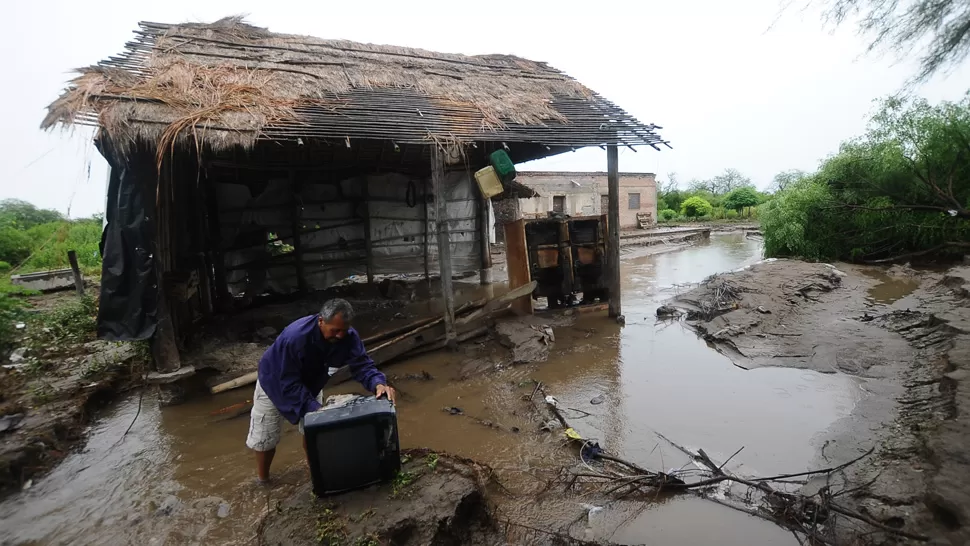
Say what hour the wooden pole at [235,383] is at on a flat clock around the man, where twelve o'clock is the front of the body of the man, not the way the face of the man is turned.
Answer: The wooden pole is roughly at 7 o'clock from the man.

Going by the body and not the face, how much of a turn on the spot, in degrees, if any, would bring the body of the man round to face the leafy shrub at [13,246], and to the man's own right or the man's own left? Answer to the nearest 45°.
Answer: approximately 180°

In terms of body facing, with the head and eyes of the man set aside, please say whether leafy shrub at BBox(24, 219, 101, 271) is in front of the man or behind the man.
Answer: behind

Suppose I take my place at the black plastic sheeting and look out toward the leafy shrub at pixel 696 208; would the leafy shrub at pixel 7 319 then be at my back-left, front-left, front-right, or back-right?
back-left

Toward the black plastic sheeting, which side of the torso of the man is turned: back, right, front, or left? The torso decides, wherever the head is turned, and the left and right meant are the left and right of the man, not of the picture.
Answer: back

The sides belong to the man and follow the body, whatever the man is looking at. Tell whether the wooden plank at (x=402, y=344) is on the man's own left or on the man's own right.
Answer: on the man's own left

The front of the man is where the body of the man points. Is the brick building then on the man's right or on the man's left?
on the man's left

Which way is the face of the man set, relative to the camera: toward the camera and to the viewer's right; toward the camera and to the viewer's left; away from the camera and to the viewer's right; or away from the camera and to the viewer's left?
toward the camera and to the viewer's right

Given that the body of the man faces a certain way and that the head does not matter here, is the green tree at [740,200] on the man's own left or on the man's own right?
on the man's own left

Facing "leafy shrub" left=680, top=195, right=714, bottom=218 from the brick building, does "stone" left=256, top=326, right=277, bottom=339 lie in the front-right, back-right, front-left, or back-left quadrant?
back-right

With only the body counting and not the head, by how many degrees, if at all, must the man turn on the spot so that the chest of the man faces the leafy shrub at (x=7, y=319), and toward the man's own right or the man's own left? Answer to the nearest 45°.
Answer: approximately 180°

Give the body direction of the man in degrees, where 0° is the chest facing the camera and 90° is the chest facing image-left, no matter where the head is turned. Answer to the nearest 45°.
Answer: approximately 315°
